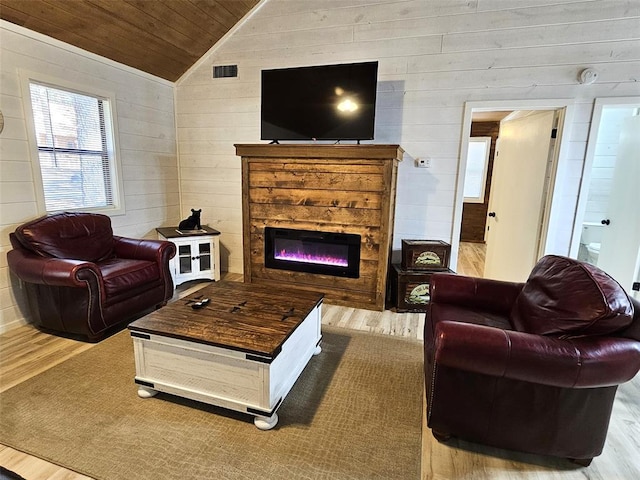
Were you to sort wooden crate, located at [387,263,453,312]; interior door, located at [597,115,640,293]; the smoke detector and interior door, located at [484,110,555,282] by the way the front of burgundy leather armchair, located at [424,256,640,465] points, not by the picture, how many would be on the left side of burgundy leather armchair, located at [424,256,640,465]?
0

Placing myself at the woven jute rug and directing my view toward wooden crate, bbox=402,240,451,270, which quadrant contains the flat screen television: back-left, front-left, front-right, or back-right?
front-left

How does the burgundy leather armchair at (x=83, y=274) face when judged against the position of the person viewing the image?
facing the viewer and to the right of the viewer

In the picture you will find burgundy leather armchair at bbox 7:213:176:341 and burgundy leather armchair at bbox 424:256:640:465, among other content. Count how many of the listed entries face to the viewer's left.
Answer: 1

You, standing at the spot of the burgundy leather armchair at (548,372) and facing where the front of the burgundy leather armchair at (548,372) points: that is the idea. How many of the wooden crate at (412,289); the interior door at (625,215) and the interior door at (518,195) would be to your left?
0

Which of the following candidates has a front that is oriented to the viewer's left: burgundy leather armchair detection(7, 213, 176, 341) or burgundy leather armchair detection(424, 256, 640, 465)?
burgundy leather armchair detection(424, 256, 640, 465)

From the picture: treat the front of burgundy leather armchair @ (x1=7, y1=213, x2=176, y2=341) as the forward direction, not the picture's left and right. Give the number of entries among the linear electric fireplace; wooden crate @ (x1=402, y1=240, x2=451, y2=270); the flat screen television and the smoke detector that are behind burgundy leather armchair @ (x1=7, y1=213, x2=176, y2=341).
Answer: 0

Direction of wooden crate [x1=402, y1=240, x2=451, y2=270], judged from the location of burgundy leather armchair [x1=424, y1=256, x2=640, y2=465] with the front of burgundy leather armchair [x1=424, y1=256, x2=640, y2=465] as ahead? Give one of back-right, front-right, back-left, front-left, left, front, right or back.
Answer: front-right

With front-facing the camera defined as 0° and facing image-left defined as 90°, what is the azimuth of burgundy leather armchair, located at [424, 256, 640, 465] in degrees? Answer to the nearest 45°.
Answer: approximately 90°

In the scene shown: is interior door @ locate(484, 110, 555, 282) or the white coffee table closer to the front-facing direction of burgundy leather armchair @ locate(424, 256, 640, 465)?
the white coffee table

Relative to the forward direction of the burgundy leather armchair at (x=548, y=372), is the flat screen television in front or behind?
in front

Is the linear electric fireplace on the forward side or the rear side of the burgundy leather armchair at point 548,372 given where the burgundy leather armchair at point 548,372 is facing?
on the forward side

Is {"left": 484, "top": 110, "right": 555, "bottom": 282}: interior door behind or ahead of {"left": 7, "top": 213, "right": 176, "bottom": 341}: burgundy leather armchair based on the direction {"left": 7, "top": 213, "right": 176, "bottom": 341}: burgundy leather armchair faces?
ahead

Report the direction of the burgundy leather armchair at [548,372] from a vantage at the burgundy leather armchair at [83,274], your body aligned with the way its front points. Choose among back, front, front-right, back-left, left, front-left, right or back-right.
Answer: front

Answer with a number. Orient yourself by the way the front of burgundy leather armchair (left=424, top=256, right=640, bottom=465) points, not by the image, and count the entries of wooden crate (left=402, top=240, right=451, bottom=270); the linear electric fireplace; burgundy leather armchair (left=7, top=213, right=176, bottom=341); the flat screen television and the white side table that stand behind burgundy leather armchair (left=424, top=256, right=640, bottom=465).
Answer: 0

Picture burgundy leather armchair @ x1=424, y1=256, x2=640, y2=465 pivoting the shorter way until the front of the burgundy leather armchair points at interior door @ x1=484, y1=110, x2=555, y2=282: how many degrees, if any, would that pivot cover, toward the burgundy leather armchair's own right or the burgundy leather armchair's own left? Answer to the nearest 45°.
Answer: approximately 90° to the burgundy leather armchair's own right

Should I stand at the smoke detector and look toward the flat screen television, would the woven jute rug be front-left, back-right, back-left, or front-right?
front-left

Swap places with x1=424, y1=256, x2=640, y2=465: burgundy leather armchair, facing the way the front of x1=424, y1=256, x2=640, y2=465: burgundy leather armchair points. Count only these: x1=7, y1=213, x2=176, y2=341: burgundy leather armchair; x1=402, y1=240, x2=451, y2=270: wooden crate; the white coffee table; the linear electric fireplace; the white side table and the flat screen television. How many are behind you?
0
